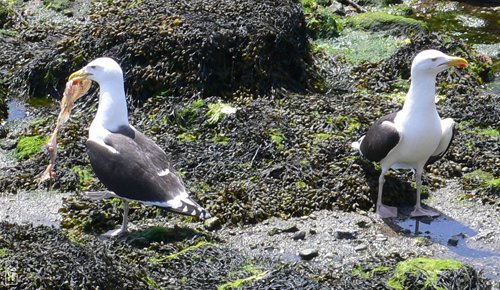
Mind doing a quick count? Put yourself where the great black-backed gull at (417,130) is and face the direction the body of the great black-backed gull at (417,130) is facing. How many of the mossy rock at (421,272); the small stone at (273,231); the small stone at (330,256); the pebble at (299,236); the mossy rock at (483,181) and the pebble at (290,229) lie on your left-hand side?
1

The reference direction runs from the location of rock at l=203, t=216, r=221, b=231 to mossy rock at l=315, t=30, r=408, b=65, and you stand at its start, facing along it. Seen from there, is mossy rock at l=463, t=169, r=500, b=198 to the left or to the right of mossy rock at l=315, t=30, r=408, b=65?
right

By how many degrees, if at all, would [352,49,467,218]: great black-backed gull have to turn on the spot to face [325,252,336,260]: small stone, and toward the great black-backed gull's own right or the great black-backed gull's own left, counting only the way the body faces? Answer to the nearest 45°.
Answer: approximately 90° to the great black-backed gull's own right

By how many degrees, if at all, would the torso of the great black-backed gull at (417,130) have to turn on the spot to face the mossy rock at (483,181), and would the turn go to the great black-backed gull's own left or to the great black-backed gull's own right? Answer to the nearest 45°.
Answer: approximately 90° to the great black-backed gull's own left

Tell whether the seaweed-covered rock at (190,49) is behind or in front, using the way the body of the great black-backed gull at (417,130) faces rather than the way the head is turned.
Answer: behind

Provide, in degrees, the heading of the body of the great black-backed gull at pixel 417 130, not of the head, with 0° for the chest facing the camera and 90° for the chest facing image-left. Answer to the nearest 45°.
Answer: approximately 315°

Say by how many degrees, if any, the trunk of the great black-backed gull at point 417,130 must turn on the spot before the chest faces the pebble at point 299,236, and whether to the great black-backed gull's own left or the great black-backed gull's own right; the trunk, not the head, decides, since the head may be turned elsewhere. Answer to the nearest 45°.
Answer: approximately 90° to the great black-backed gull's own right

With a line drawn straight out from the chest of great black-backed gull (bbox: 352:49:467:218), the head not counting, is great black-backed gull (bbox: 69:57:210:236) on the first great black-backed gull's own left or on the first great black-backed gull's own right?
on the first great black-backed gull's own right
